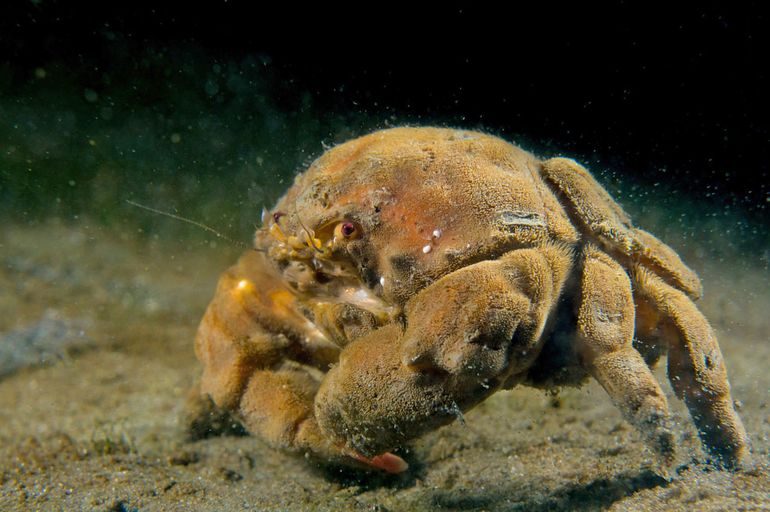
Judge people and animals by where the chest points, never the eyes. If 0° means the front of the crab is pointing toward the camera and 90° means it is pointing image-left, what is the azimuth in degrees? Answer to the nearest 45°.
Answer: approximately 45°

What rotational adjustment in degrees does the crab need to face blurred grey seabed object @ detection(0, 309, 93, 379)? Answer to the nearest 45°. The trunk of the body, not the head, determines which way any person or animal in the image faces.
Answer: approximately 90° to its right
